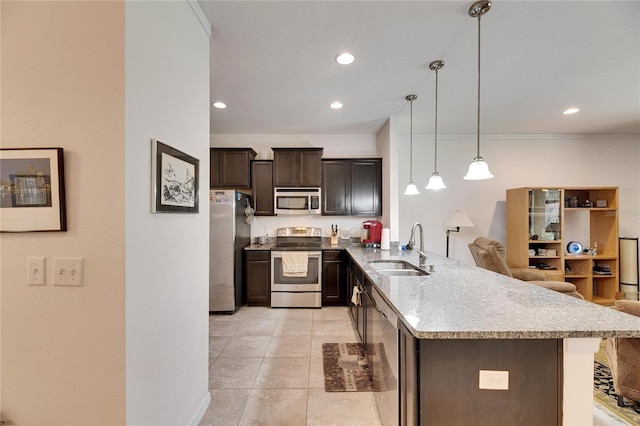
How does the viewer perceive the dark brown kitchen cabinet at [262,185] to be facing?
facing the viewer

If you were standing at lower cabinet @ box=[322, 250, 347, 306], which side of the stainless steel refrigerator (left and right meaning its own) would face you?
left

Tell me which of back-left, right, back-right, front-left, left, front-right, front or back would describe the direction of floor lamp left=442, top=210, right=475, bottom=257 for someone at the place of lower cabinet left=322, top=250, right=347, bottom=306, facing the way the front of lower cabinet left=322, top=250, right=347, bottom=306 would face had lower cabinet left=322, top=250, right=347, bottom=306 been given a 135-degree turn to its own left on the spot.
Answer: front-right

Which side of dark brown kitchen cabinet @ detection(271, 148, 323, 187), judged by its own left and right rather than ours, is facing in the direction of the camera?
front

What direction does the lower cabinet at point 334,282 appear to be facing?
toward the camera

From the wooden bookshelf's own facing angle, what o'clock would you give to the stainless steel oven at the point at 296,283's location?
The stainless steel oven is roughly at 3 o'clock from the wooden bookshelf.

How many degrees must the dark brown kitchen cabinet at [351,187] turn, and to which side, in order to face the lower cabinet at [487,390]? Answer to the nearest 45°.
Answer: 0° — it already faces it

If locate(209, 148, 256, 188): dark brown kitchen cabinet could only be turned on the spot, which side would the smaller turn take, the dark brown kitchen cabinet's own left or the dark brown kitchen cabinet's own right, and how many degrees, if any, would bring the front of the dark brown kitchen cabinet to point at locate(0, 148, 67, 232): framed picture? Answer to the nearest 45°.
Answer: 0° — it already faces it

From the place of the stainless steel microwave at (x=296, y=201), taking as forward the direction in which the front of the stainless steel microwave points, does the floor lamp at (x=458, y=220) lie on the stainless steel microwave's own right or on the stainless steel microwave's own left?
on the stainless steel microwave's own left

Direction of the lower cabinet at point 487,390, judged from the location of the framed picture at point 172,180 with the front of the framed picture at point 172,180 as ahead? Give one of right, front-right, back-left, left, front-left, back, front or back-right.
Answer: front

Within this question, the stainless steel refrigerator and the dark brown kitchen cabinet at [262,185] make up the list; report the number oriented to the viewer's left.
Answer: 0

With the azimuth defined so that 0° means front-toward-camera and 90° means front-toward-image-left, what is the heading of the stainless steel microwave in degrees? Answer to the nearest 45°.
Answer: approximately 0°

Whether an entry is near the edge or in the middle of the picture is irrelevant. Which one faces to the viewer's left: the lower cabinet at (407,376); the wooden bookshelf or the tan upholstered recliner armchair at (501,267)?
the lower cabinet

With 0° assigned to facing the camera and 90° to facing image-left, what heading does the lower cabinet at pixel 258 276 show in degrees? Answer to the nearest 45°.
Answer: approximately 0°

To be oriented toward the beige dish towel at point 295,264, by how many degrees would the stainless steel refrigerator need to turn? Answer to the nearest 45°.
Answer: approximately 90° to its left

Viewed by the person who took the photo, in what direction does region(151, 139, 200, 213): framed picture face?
facing the viewer and to the right of the viewer
